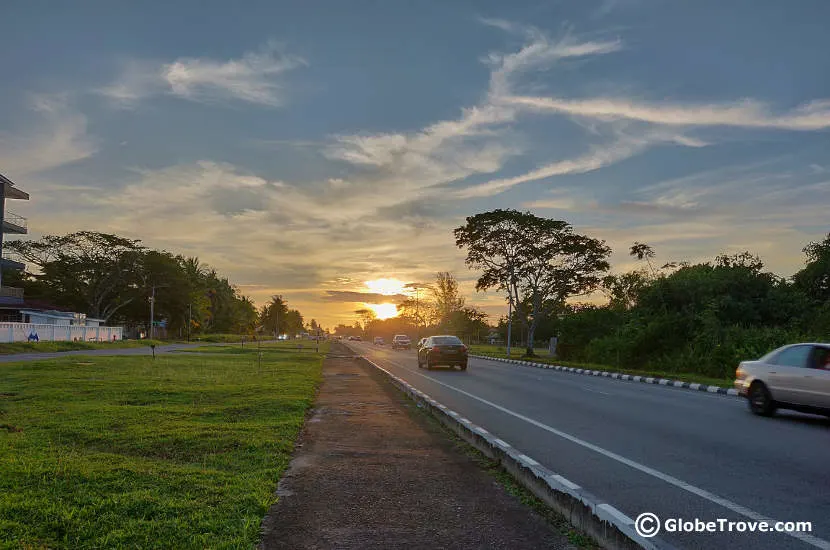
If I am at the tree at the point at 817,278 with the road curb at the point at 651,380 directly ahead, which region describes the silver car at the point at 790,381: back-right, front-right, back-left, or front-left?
front-left

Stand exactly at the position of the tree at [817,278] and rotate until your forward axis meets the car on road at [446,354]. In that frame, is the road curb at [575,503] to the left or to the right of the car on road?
left

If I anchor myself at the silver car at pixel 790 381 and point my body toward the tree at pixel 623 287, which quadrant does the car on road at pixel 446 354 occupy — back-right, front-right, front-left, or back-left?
front-left

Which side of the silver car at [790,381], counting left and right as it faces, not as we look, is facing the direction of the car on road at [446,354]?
back

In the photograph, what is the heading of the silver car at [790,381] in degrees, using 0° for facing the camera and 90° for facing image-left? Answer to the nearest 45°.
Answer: approximately 315°

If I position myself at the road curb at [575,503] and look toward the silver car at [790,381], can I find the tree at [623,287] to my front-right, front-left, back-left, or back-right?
front-left

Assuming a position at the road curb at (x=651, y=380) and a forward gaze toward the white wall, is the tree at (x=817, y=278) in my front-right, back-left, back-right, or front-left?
back-right

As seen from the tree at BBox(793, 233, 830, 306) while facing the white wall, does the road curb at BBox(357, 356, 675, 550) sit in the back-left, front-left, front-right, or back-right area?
front-left
